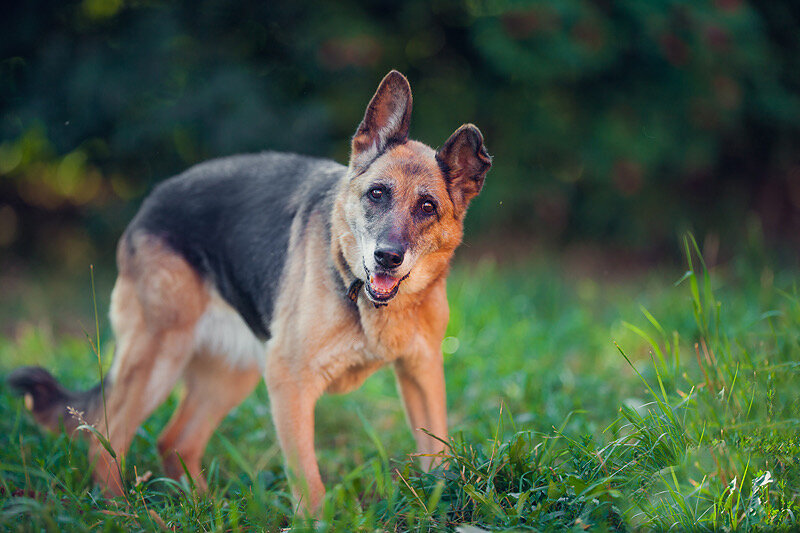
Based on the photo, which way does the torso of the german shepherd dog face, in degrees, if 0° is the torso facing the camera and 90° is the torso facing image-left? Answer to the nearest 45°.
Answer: approximately 315°
